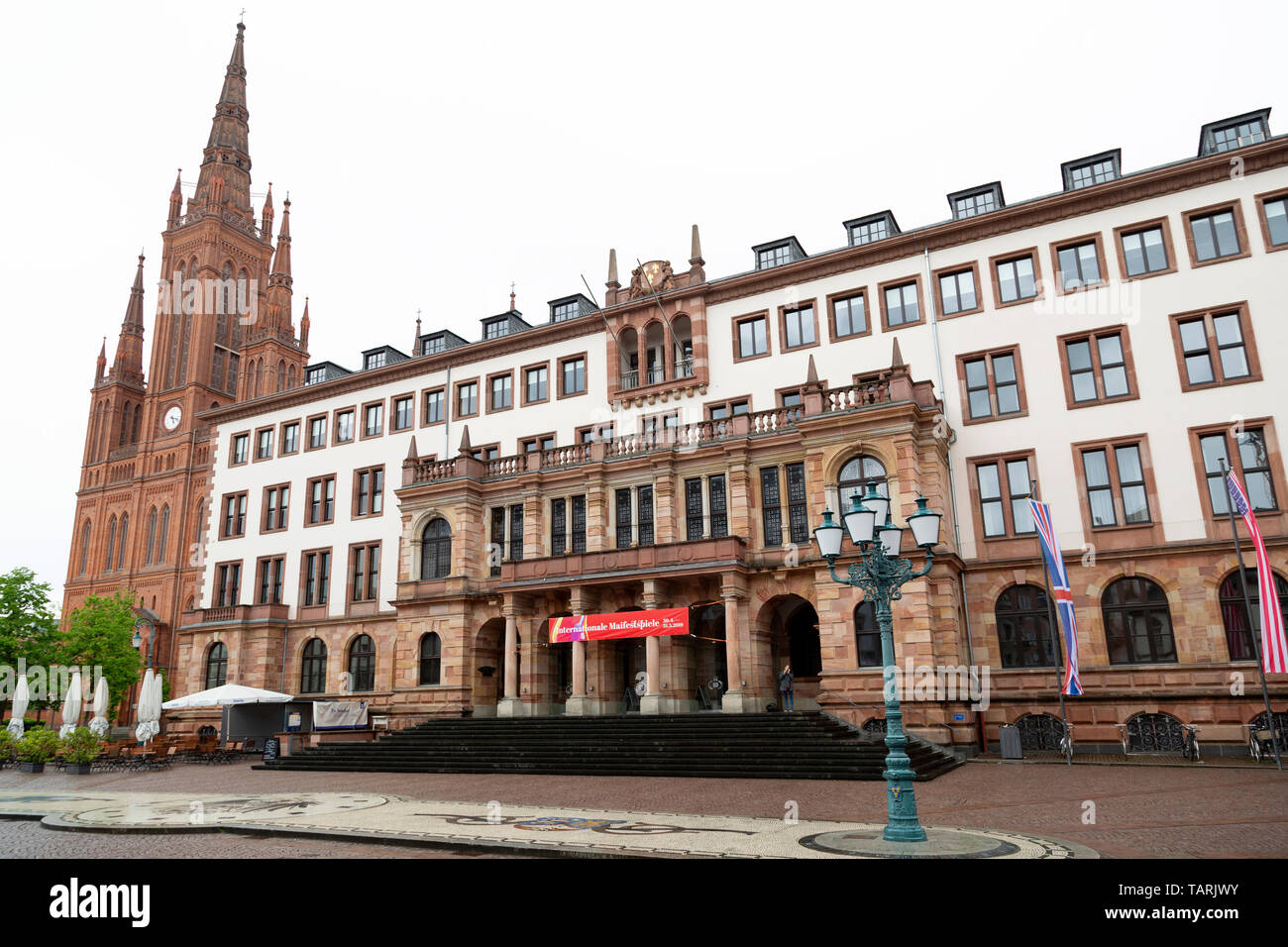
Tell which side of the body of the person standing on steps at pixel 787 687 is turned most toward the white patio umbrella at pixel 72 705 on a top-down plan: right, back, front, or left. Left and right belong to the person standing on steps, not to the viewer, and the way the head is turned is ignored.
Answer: right

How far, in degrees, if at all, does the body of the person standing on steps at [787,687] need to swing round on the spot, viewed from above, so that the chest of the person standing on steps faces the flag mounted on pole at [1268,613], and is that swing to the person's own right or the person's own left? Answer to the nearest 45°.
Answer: approximately 45° to the person's own left

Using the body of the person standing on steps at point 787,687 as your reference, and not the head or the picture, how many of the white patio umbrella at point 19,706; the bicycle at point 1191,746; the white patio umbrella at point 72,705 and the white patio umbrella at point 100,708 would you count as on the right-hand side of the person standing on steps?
3

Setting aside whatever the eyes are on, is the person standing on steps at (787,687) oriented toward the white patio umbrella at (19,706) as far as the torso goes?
no

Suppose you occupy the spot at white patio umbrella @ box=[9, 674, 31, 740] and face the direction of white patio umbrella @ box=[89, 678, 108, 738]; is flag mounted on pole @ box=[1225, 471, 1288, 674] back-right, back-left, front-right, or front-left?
front-right

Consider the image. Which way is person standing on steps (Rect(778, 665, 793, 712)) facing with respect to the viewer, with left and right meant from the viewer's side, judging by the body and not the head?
facing the viewer

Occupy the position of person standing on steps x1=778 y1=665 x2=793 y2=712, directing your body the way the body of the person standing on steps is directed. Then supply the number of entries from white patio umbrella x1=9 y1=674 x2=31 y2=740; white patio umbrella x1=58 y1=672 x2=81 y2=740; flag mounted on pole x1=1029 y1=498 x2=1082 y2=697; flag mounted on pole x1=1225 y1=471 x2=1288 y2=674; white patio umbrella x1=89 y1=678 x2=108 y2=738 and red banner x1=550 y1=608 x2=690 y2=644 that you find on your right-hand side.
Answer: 4

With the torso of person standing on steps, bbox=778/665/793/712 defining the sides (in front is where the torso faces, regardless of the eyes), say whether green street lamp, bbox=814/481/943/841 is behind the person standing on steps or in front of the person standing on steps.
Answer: in front

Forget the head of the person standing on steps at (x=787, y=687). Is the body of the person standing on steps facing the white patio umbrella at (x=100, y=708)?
no

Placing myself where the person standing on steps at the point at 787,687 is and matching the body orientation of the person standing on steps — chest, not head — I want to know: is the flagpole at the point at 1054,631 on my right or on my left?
on my left

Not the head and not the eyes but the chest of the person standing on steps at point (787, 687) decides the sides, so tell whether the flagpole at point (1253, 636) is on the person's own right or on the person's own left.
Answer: on the person's own left
